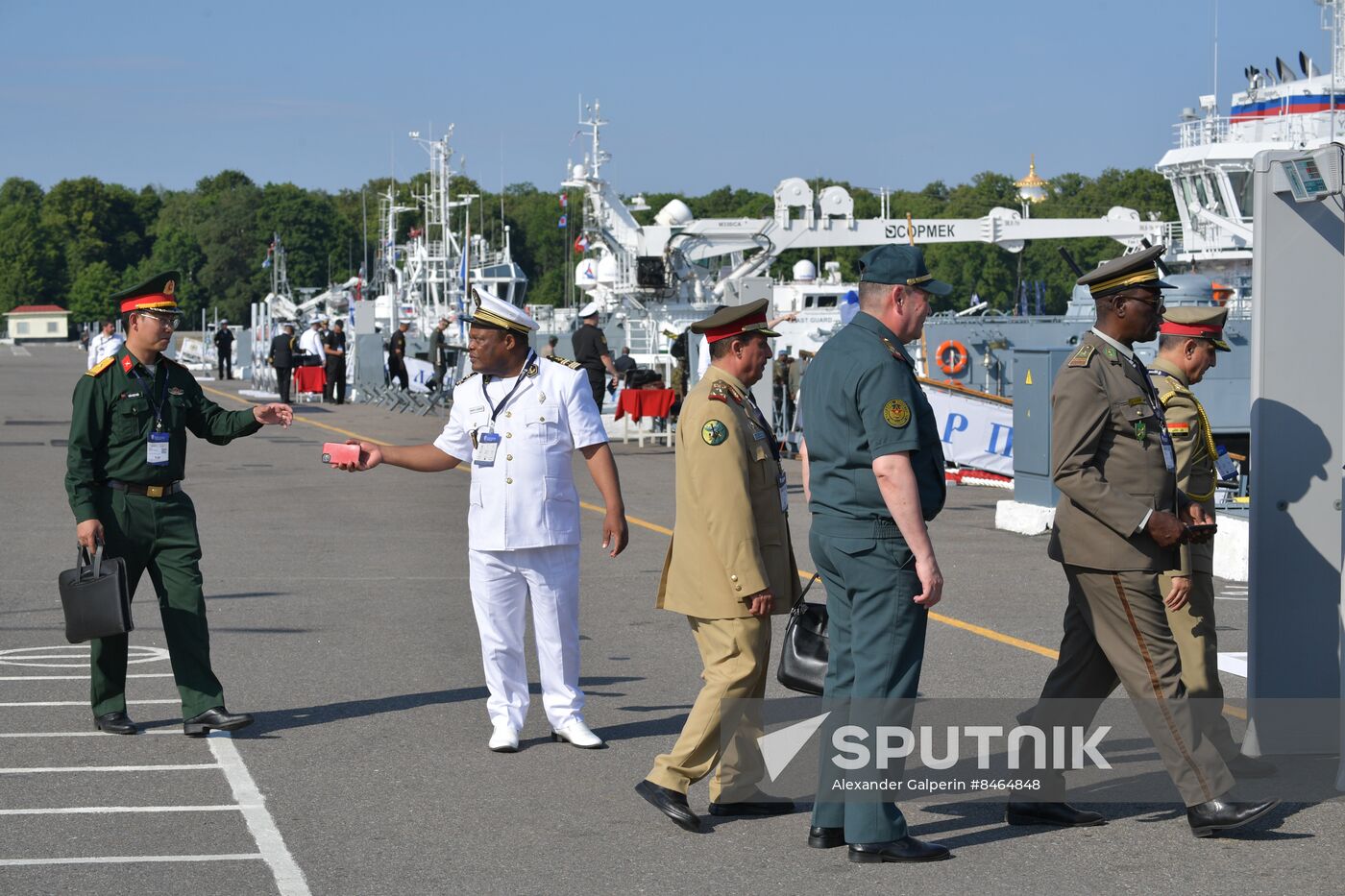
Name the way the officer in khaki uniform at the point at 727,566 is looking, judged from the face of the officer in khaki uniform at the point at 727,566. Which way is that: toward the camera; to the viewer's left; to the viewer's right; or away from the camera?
to the viewer's right

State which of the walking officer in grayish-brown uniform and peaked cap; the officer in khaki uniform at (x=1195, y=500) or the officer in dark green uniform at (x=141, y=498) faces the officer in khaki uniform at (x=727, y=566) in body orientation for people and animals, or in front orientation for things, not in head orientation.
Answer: the officer in dark green uniform

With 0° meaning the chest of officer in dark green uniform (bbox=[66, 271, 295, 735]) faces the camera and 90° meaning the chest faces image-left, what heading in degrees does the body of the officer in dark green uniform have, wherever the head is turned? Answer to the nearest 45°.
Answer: approximately 315°

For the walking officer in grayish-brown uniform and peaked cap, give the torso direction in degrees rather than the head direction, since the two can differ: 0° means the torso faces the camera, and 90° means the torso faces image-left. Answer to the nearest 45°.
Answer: approximately 270°

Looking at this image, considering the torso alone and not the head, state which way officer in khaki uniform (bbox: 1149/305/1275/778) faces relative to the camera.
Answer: to the viewer's right

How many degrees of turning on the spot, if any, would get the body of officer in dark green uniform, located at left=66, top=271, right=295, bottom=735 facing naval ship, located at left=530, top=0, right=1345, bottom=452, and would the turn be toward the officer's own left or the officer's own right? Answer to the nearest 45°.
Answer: approximately 90° to the officer's own left

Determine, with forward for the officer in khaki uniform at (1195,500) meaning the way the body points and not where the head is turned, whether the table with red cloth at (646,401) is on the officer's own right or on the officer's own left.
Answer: on the officer's own left
